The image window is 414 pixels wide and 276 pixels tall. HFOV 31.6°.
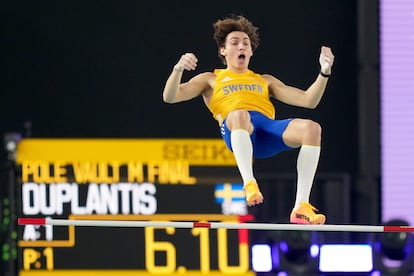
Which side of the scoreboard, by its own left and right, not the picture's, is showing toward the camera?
front

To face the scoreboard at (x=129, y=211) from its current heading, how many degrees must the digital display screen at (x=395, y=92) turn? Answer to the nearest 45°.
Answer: approximately 45° to its right

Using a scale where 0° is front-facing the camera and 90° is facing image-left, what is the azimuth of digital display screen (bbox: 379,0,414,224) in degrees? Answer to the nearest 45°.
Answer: approximately 0°

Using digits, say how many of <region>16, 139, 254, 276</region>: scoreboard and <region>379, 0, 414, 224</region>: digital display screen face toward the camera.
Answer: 2

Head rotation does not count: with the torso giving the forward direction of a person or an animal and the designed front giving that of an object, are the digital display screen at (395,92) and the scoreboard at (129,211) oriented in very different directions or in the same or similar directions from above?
same or similar directions

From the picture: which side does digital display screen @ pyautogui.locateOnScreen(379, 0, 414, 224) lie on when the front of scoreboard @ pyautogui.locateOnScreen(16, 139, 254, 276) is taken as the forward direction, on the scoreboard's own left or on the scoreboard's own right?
on the scoreboard's own left
